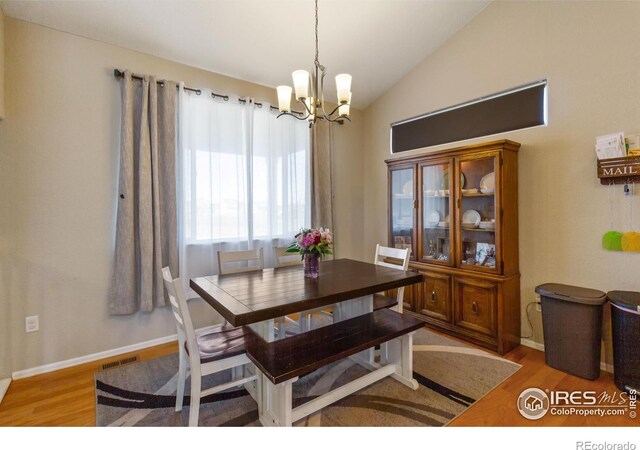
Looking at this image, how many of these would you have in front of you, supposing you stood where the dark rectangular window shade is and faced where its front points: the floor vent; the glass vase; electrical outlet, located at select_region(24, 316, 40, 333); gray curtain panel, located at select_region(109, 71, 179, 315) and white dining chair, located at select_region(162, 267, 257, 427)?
5

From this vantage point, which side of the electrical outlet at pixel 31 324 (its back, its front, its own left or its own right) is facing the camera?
front

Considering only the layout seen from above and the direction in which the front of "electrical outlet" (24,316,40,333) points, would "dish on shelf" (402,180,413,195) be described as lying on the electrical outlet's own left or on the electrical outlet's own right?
on the electrical outlet's own left

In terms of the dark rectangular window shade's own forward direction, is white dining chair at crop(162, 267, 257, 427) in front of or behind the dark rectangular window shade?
in front

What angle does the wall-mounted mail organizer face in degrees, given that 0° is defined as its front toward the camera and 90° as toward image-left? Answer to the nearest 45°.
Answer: approximately 0°

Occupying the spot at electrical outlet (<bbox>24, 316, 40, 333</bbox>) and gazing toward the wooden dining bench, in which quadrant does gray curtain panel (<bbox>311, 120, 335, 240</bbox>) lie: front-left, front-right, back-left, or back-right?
front-left

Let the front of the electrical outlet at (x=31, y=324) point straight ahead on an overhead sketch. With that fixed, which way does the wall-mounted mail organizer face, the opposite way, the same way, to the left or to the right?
to the right

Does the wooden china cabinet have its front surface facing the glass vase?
yes

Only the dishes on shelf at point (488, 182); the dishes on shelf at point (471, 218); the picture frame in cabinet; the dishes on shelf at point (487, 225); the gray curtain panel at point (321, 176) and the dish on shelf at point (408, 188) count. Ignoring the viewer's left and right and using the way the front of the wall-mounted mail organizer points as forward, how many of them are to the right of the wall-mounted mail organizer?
6

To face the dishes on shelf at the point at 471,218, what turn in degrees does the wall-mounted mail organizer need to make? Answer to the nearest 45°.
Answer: approximately 90° to its right

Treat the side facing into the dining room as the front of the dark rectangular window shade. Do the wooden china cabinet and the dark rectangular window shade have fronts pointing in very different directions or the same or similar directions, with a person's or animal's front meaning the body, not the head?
same or similar directions

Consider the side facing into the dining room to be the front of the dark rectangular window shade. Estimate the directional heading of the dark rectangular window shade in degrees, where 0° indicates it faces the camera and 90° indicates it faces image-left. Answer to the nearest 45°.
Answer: approximately 45°

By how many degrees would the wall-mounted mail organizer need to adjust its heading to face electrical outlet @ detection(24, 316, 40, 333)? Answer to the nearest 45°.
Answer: approximately 45° to its right

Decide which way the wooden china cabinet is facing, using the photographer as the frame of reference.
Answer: facing the viewer and to the left of the viewer

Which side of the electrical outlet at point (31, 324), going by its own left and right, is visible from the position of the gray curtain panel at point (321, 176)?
left
